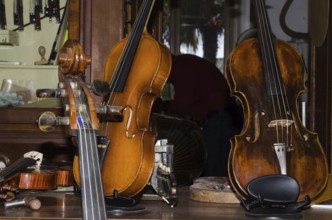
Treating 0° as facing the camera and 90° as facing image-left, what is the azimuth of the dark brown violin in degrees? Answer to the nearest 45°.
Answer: approximately 0°

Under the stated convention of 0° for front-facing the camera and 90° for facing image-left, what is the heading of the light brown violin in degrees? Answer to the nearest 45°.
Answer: approximately 45°

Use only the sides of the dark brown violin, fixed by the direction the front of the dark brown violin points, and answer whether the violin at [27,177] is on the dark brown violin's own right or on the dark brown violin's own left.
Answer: on the dark brown violin's own right
